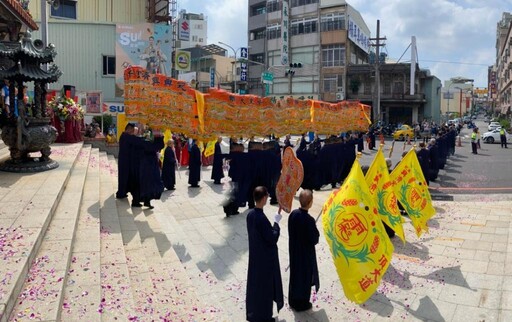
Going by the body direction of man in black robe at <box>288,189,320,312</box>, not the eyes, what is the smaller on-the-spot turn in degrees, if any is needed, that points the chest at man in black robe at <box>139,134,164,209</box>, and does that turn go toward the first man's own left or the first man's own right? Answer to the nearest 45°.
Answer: approximately 90° to the first man's own left

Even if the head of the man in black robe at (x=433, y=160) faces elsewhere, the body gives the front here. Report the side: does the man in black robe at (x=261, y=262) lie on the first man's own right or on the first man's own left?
on the first man's own left

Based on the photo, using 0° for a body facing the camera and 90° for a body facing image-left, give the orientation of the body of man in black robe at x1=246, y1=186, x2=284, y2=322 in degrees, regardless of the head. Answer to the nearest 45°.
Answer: approximately 225°

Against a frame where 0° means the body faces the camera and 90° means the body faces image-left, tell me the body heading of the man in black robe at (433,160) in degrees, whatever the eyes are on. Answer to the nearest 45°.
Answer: approximately 90°

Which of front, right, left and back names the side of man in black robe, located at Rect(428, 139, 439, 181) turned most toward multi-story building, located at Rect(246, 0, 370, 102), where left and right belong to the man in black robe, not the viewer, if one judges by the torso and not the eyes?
right

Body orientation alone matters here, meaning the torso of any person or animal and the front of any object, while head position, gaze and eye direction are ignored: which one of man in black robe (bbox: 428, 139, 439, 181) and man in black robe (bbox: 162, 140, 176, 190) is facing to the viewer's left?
man in black robe (bbox: 428, 139, 439, 181)
